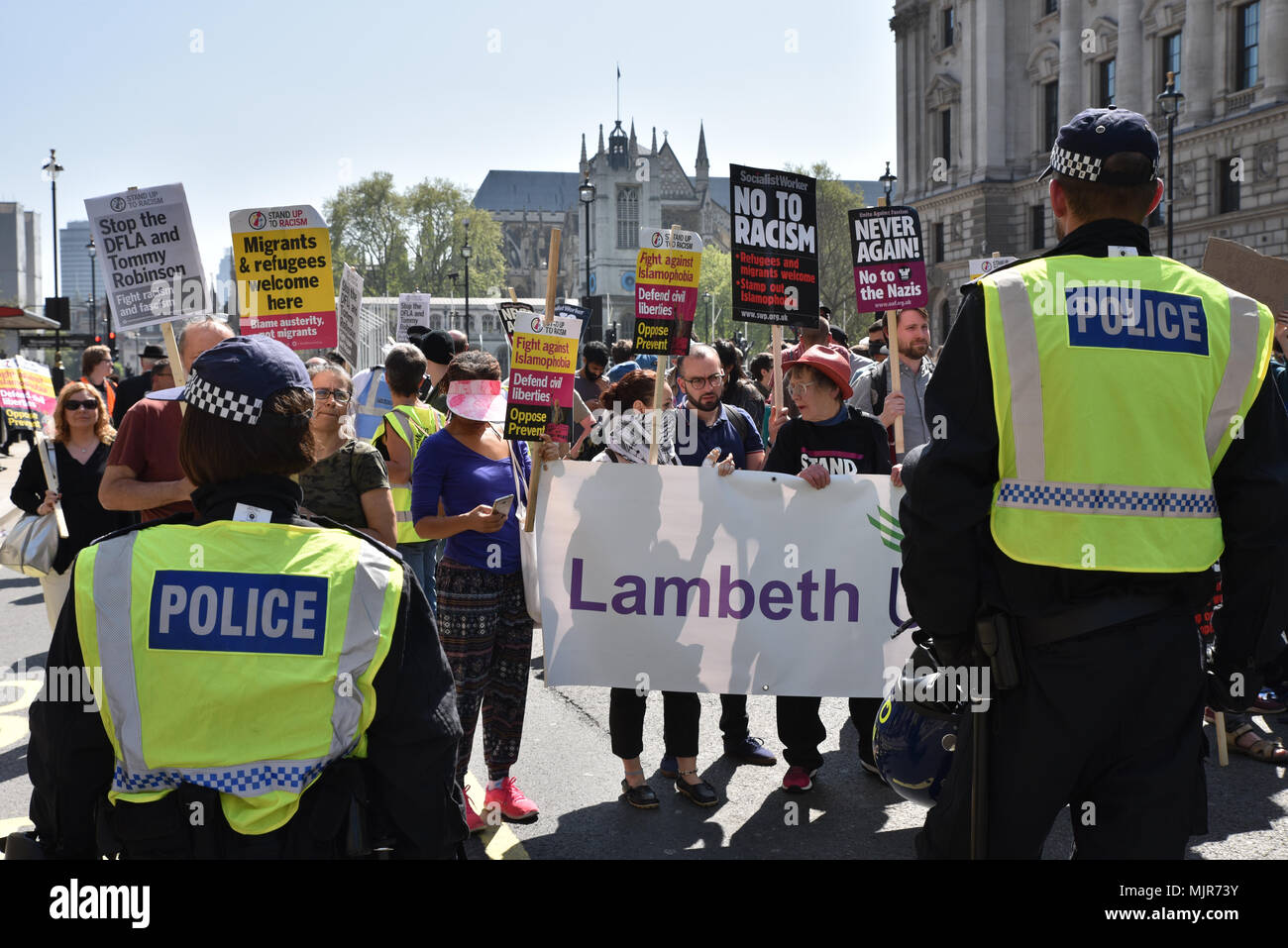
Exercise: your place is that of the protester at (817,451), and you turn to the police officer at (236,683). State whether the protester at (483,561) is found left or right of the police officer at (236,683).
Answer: right

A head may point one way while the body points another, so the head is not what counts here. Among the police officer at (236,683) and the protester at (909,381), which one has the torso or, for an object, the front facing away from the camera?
the police officer

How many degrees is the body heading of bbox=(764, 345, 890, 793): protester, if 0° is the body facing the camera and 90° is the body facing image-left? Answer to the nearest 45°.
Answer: approximately 0°

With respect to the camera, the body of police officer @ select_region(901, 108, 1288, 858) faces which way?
away from the camera

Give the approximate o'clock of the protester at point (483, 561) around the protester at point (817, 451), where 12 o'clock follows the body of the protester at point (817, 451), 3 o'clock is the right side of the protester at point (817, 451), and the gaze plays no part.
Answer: the protester at point (483, 561) is roughly at 2 o'clock from the protester at point (817, 451).

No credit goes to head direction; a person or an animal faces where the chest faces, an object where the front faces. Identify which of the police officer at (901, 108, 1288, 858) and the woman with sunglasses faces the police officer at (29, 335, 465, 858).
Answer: the woman with sunglasses

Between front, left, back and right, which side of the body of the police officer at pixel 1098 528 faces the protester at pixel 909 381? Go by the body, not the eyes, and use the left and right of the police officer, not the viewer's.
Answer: front

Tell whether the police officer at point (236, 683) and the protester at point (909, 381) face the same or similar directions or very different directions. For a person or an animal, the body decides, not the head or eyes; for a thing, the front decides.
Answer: very different directions

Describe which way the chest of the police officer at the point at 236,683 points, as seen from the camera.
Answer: away from the camera

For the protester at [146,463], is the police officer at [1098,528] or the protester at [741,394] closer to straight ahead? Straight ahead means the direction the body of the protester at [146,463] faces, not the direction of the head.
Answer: the police officer

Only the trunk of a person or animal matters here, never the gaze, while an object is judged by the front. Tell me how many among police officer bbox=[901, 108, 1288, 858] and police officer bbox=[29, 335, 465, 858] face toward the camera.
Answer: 0
